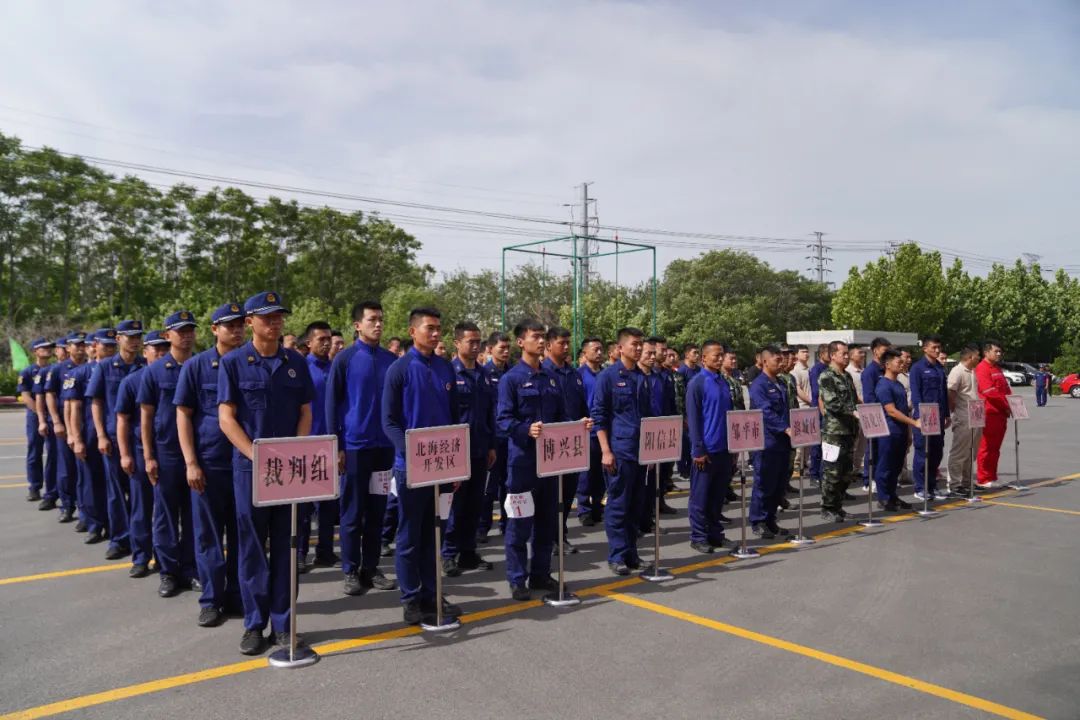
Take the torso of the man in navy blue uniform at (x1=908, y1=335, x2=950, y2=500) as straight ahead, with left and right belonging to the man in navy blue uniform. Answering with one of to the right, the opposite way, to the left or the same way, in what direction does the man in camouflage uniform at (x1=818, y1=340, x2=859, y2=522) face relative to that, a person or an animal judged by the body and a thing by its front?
the same way

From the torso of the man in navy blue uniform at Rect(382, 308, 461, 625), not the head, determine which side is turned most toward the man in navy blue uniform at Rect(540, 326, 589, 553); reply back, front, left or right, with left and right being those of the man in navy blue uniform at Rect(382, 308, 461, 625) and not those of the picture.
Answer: left

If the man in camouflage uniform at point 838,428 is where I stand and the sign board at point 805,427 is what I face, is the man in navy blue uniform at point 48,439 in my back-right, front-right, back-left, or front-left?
front-right

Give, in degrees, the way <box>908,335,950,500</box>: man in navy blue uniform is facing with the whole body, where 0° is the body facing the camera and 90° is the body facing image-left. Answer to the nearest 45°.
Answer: approximately 315°

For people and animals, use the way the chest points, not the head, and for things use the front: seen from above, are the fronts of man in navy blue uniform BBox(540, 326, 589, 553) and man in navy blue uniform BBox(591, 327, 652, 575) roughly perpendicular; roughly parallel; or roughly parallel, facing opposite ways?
roughly parallel

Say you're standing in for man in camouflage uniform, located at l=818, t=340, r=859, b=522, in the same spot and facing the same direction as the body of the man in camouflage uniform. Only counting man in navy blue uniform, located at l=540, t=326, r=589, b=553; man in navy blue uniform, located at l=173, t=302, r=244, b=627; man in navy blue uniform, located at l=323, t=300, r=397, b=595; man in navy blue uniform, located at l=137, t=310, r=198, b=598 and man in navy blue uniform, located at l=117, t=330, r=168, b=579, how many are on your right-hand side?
5

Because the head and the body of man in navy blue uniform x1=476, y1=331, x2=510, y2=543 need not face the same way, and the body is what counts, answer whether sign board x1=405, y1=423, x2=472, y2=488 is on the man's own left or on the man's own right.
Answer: on the man's own right

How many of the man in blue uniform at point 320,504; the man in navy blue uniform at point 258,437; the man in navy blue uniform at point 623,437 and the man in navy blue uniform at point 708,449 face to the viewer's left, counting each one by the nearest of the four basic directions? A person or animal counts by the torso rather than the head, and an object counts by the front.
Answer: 0

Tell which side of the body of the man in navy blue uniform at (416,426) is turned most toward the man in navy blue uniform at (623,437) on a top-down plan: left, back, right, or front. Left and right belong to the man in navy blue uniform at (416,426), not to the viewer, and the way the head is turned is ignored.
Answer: left

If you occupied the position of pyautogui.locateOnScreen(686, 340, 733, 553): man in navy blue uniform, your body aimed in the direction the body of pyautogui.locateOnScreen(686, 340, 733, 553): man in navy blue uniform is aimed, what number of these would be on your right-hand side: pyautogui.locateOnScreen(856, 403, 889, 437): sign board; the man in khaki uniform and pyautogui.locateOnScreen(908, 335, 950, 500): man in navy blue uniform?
0

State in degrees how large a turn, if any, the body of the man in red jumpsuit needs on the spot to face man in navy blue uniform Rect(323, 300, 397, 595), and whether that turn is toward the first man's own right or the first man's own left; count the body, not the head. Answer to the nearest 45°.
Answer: approximately 90° to the first man's own right

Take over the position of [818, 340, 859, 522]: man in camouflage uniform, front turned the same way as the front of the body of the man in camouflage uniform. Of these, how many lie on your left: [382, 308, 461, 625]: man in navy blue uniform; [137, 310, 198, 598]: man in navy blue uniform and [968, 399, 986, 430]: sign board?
1

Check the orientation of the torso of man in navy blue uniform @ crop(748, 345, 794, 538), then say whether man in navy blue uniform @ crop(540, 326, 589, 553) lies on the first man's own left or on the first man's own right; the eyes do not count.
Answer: on the first man's own right

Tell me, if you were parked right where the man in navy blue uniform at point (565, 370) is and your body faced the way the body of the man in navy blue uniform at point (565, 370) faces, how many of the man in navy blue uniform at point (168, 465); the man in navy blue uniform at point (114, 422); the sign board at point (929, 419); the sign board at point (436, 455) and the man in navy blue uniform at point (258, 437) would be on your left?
1

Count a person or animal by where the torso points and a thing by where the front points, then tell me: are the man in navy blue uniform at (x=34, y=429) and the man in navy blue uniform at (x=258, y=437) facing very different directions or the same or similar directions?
same or similar directions
